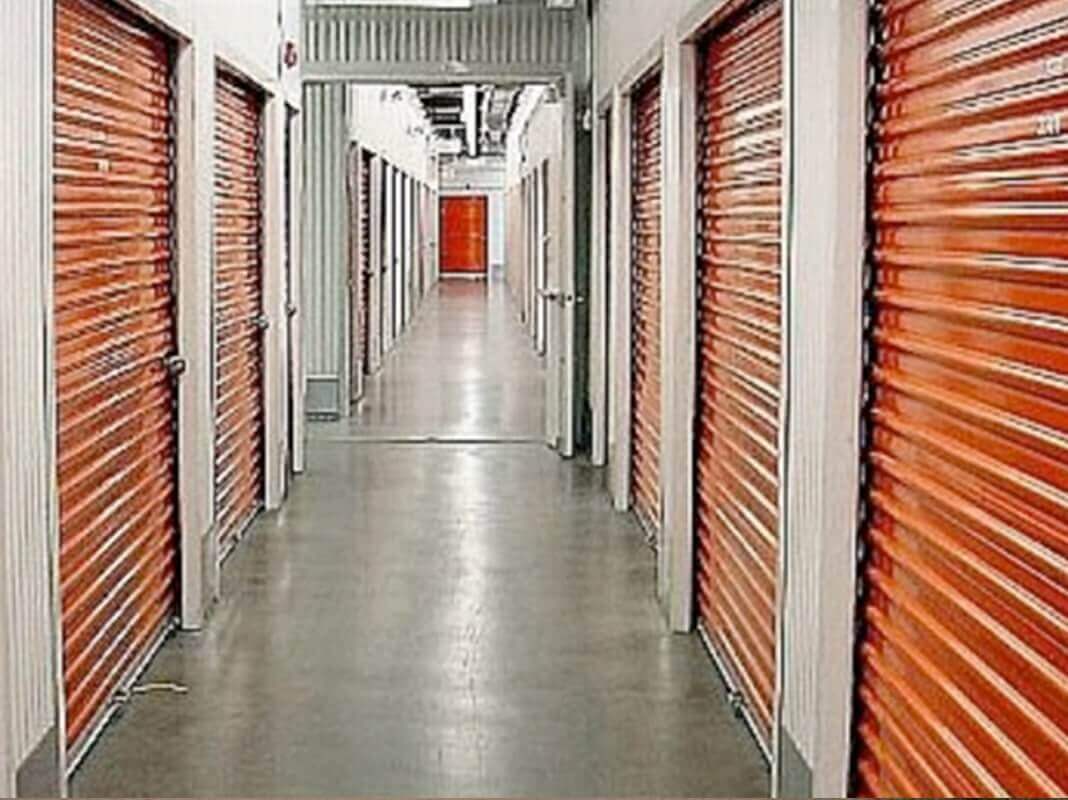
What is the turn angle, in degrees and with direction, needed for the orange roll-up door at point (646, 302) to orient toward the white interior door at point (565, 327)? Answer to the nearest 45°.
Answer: approximately 90° to its right

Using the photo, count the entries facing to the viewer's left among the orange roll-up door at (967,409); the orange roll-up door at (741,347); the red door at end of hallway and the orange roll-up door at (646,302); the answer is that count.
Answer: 3

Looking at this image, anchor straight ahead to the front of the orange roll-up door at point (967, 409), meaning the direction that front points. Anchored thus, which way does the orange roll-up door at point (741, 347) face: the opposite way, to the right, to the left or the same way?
the same way

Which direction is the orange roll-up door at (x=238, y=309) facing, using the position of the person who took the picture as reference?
facing to the right of the viewer

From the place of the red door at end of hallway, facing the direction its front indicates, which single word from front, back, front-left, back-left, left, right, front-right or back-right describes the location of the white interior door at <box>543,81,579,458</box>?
front

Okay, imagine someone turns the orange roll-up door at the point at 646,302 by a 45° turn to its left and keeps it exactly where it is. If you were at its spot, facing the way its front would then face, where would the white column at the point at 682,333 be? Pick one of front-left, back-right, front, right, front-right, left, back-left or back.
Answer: front-left

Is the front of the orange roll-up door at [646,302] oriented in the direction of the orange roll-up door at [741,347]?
no

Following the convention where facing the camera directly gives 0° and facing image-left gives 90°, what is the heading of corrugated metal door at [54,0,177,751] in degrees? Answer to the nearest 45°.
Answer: approximately 270°

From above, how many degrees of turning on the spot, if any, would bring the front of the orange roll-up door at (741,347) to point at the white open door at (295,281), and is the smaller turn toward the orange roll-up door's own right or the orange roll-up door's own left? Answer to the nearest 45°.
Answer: approximately 45° to the orange roll-up door's own right

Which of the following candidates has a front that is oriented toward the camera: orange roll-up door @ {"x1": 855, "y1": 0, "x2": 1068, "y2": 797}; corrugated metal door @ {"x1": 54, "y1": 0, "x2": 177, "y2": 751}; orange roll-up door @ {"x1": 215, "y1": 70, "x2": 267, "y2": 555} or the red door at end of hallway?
the red door at end of hallway

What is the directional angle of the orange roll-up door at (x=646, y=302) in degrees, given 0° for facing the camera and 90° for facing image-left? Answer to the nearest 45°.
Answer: approximately 90°

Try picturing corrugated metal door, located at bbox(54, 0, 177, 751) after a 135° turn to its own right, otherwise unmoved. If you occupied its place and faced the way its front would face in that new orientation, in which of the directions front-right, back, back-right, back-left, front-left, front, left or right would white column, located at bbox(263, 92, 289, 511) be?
back-right

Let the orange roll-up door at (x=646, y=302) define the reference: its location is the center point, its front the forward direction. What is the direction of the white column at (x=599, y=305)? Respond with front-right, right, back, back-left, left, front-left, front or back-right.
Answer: right

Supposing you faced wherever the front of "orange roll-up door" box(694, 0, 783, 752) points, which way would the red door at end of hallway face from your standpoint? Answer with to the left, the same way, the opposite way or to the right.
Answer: to the left

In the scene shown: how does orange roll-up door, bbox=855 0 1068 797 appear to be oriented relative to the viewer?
to the viewer's left
